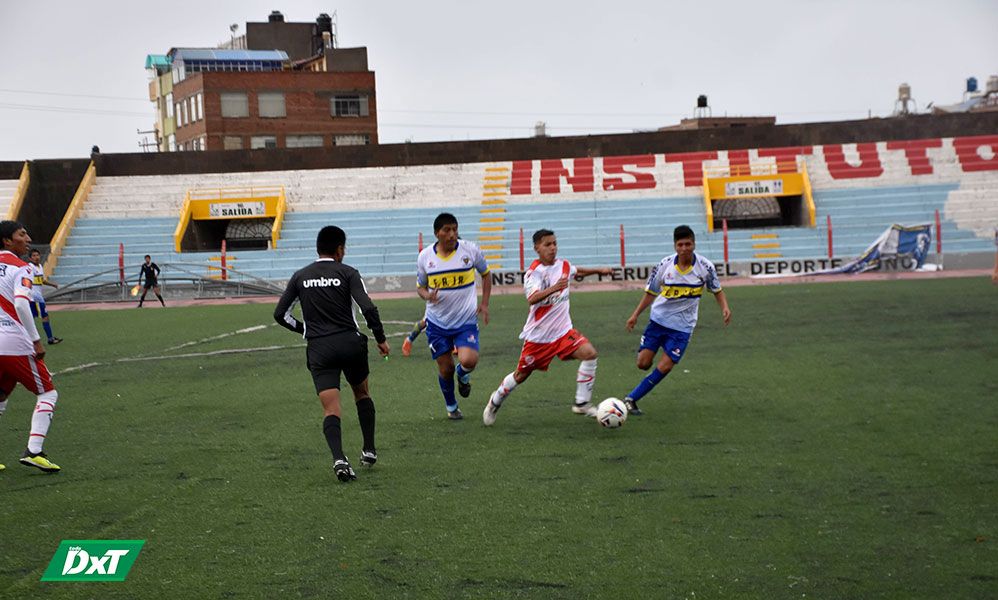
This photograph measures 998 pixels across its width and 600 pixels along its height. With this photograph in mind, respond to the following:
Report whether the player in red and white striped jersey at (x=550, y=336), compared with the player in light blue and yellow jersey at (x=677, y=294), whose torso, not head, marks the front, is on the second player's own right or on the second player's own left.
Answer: on the second player's own right

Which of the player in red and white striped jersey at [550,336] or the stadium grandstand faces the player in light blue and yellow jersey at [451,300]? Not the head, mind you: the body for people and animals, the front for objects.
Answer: the stadium grandstand

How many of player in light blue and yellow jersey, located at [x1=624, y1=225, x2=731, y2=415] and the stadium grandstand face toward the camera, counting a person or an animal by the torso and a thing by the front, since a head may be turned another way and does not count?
2

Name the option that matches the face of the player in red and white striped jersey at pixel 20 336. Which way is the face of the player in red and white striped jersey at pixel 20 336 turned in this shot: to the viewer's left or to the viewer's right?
to the viewer's right

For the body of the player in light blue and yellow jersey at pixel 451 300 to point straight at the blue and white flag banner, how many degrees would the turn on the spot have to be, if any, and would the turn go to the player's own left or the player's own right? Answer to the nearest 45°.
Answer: approximately 135° to the player's own left

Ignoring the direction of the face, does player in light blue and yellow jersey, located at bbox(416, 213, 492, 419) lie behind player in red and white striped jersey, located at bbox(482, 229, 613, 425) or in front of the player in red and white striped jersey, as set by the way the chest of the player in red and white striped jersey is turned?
behind

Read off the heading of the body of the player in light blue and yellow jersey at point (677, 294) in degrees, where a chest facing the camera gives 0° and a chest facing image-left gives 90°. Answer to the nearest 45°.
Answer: approximately 0°

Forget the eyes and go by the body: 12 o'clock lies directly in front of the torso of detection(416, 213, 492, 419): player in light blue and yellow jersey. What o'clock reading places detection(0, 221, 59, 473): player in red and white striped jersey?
The player in red and white striped jersey is roughly at 2 o'clock from the player in light blue and yellow jersey.

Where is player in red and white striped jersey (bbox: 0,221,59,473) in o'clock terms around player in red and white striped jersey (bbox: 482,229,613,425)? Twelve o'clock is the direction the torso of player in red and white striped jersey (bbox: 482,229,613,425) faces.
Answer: player in red and white striped jersey (bbox: 0,221,59,473) is roughly at 4 o'clock from player in red and white striped jersey (bbox: 482,229,613,425).

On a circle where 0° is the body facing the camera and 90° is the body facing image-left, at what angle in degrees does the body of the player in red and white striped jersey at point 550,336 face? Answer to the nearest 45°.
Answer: approximately 315°

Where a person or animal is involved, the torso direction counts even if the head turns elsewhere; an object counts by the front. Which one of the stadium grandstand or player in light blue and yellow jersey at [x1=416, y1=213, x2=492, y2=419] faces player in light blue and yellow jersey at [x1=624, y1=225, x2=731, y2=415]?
the stadium grandstand

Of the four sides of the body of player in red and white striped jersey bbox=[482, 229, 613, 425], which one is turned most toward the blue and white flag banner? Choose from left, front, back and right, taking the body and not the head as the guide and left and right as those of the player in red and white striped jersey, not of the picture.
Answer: left
